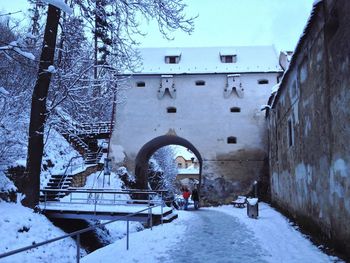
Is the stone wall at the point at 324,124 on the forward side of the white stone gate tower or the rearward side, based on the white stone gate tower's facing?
on the forward side

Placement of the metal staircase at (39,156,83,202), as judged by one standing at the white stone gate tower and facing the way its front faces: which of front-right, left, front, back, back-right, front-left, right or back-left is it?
front-right

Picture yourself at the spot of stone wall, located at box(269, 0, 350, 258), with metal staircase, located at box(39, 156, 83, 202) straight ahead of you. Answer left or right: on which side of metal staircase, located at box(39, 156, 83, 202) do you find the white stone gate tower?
right

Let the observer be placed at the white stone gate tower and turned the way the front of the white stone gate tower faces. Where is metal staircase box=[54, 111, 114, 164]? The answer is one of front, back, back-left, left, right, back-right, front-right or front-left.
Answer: right

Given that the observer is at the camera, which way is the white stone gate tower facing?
facing the viewer

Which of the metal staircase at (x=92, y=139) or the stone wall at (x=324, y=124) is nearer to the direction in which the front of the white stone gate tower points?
the stone wall

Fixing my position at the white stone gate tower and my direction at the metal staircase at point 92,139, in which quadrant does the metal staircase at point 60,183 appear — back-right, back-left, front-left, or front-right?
front-left
